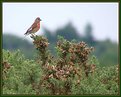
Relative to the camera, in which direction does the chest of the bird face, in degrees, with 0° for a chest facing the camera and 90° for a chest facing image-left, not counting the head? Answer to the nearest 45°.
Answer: approximately 270°
